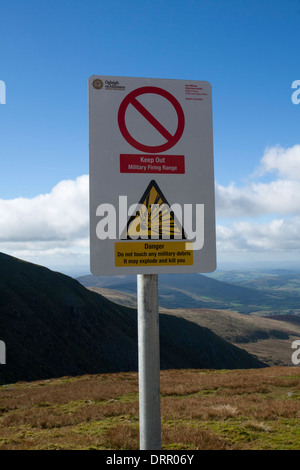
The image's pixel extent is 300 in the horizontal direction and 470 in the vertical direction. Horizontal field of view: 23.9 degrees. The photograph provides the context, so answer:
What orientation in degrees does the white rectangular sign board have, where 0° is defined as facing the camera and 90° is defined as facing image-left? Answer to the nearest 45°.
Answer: approximately 0°
